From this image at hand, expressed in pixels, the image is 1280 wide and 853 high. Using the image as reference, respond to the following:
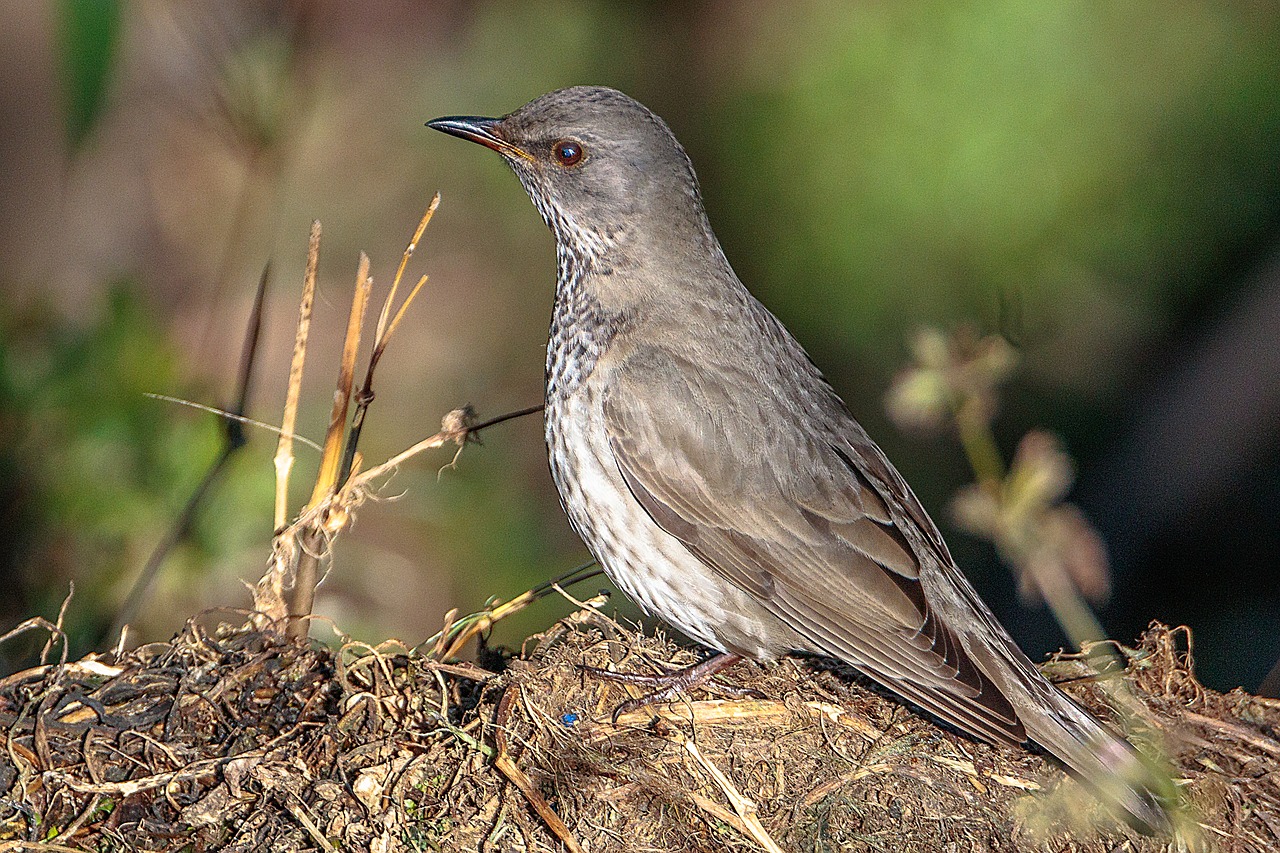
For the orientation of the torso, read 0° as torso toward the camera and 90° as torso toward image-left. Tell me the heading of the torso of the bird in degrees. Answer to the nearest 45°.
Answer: approximately 90°

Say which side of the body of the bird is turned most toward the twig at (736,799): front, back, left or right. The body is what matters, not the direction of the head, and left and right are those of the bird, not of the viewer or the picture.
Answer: left

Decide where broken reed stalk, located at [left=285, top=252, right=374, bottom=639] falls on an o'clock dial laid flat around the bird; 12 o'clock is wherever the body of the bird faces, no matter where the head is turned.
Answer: The broken reed stalk is roughly at 11 o'clock from the bird.

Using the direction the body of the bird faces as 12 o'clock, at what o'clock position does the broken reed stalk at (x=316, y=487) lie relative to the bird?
The broken reed stalk is roughly at 11 o'clock from the bird.

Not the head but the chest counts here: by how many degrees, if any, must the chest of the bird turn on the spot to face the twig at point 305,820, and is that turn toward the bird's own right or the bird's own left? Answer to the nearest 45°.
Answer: approximately 90° to the bird's own left
